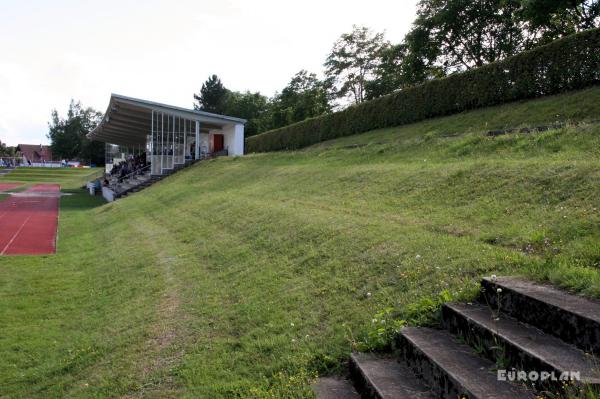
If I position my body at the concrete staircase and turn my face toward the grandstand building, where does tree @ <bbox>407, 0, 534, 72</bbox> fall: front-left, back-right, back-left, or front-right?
front-right

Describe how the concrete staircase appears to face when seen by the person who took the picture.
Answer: facing the viewer and to the left of the viewer

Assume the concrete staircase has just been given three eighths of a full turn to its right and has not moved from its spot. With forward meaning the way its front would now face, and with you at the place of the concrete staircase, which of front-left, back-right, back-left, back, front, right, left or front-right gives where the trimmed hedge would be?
front

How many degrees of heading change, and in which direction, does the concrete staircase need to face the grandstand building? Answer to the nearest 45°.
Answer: approximately 90° to its right

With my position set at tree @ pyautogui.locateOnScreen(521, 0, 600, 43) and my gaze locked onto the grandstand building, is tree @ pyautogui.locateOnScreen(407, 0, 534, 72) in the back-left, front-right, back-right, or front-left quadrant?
front-right

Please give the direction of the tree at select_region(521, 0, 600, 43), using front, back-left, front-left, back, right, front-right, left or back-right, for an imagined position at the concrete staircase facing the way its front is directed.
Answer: back-right

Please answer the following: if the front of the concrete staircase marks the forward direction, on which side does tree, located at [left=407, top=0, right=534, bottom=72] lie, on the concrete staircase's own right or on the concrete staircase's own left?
on the concrete staircase's own right
